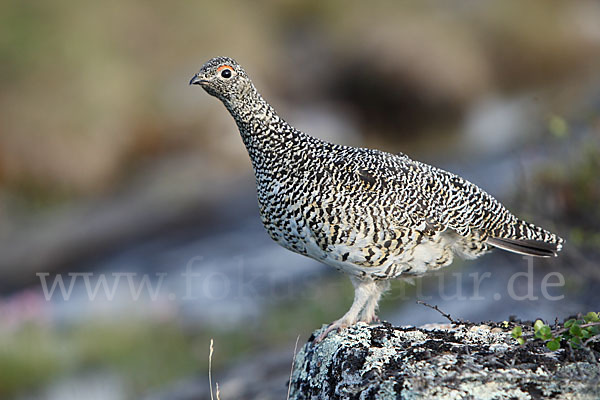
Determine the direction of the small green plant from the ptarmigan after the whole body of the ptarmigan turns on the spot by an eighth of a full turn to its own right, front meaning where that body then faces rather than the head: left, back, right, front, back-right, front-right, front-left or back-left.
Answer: back

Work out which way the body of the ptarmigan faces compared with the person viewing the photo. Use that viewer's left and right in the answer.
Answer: facing to the left of the viewer
